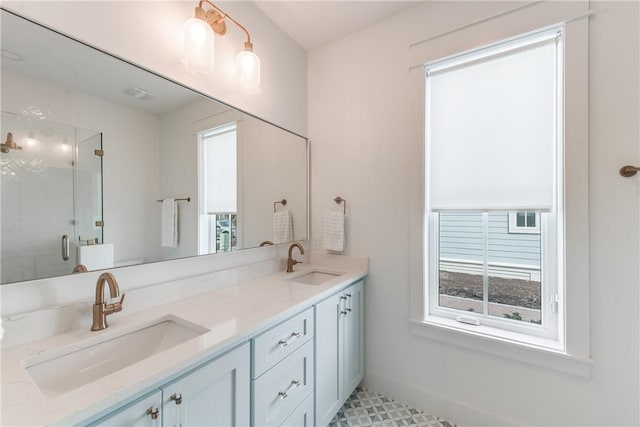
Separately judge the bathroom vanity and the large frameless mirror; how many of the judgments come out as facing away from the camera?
0

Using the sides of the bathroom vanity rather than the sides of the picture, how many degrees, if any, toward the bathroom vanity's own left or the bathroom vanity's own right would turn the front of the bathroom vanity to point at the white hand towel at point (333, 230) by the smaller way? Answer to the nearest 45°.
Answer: approximately 90° to the bathroom vanity's own left

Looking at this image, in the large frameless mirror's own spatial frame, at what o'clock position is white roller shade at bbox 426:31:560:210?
The white roller shade is roughly at 11 o'clock from the large frameless mirror.

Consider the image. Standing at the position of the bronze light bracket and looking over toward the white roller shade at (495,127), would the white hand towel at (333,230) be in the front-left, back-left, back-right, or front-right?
front-left

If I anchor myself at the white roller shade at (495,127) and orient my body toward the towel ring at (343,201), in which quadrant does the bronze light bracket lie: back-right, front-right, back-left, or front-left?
front-left

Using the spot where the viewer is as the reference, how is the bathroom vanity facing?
facing the viewer and to the right of the viewer

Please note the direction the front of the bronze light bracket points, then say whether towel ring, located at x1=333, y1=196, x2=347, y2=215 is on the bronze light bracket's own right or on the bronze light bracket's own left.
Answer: on the bronze light bracket's own left
